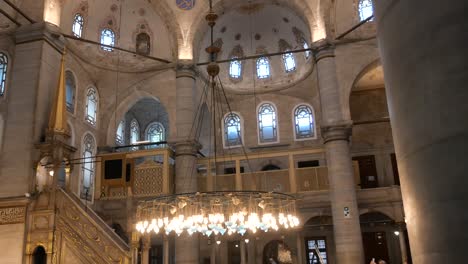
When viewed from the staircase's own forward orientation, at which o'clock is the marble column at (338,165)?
The marble column is roughly at 12 o'clock from the staircase.

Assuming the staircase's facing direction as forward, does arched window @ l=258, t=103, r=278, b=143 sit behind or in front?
in front

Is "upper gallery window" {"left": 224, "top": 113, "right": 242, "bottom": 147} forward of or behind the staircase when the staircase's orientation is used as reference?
forward

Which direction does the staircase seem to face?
to the viewer's right

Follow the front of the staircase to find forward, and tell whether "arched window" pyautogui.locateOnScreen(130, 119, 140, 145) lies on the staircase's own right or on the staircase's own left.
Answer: on the staircase's own left

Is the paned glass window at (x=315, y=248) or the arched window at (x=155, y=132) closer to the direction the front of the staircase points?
the paned glass window

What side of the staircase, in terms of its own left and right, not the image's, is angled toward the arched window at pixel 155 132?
left

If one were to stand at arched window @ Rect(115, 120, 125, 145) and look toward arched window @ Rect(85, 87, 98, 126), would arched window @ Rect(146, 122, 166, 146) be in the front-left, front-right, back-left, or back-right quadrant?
back-left

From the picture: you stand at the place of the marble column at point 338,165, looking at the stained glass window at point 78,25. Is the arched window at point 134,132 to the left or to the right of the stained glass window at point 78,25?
right

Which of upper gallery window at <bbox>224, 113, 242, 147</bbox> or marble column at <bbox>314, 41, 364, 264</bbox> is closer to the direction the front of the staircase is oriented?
the marble column

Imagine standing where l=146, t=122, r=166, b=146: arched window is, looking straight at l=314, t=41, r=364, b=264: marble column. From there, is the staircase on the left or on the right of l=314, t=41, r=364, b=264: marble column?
right

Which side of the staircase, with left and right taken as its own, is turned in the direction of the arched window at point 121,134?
left
